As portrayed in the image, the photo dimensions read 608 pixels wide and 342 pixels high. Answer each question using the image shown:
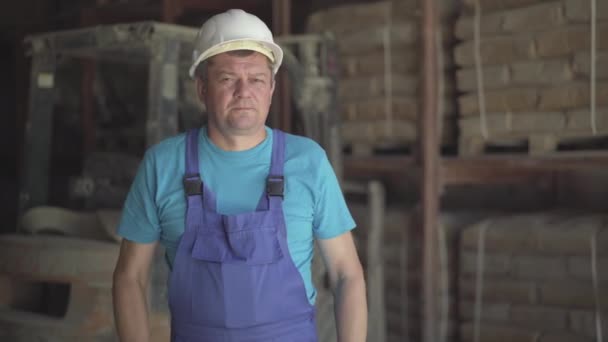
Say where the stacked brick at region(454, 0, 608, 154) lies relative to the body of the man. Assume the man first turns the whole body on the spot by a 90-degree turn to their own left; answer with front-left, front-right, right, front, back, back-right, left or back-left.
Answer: front-left

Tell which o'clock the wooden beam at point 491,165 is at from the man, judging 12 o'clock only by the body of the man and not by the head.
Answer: The wooden beam is roughly at 7 o'clock from the man.

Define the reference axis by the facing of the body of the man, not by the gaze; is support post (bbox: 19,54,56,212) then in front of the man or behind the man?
behind

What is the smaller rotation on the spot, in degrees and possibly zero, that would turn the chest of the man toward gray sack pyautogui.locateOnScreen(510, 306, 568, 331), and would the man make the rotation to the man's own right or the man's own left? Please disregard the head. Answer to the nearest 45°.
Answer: approximately 135° to the man's own left

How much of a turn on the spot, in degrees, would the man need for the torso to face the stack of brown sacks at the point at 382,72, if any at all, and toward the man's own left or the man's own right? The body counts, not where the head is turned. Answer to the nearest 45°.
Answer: approximately 180°

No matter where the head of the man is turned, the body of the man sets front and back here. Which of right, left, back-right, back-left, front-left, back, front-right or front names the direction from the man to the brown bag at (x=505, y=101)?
back-left

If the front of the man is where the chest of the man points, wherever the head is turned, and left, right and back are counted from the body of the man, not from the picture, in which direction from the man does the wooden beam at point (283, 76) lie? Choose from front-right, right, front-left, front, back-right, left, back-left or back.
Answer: back

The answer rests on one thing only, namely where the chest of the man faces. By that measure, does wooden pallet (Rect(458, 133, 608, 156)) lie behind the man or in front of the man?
behind

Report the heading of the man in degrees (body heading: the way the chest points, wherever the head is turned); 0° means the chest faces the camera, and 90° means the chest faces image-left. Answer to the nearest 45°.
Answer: approximately 0°

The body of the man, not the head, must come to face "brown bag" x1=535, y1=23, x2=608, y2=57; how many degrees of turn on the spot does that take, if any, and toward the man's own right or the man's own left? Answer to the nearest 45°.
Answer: approximately 135° to the man's own left

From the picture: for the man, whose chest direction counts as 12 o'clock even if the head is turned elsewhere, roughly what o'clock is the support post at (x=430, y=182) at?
The support post is roughly at 7 o'clock from the man.
